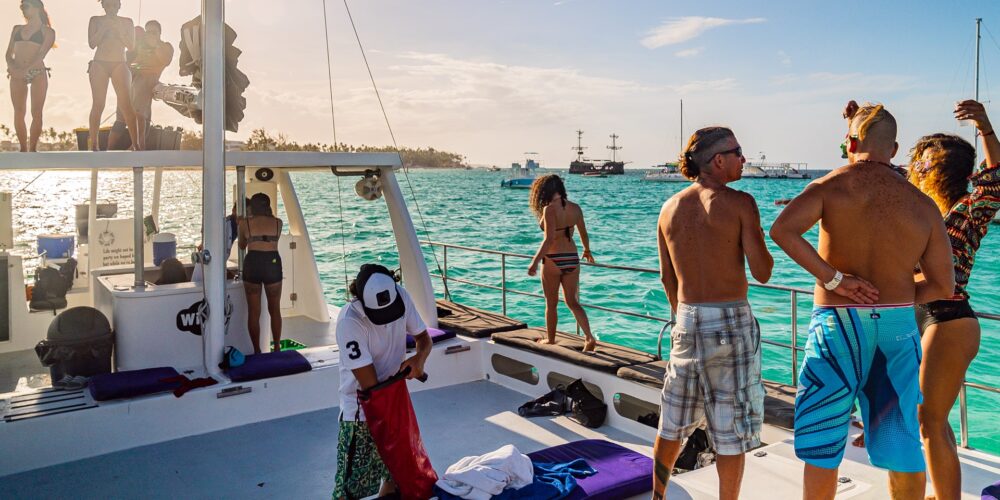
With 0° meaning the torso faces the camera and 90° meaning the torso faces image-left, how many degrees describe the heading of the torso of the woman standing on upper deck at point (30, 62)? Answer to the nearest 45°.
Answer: approximately 0°

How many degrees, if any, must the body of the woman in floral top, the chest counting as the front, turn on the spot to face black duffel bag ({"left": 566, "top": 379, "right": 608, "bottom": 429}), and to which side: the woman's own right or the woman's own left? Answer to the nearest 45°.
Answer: approximately 45° to the woman's own right

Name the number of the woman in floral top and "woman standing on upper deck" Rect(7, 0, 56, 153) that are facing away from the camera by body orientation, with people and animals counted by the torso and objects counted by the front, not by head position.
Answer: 0

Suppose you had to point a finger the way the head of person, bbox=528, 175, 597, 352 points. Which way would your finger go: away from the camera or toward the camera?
away from the camera

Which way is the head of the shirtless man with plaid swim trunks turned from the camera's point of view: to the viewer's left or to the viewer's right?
to the viewer's right
